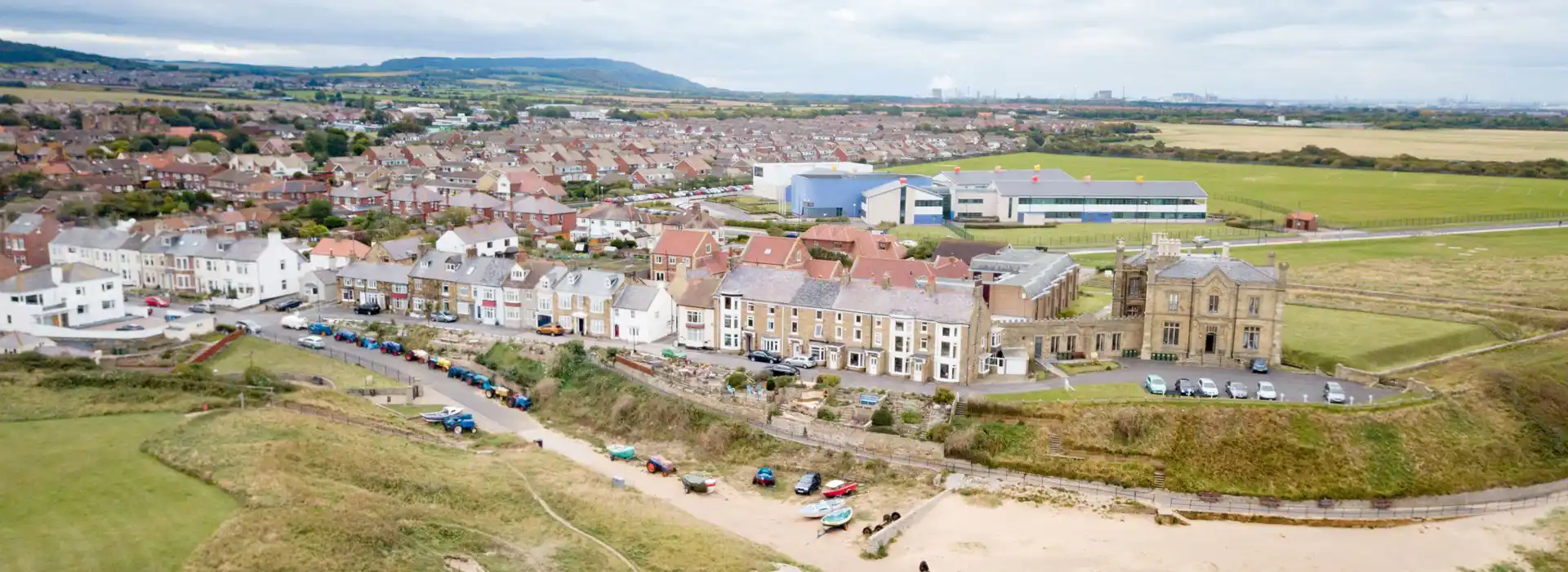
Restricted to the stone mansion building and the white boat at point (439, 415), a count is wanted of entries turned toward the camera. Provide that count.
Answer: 1

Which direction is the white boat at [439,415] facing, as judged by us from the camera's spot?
facing to the left of the viewer

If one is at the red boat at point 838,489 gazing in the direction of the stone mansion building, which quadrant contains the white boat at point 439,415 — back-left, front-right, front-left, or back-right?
back-left

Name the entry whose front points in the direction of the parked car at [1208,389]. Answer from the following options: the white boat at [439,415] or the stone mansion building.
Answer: the stone mansion building

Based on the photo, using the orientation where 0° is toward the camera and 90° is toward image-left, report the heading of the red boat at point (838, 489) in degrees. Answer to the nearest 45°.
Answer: approximately 270°

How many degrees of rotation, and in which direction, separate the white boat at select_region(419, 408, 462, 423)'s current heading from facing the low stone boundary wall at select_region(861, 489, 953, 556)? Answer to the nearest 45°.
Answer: approximately 135° to its left

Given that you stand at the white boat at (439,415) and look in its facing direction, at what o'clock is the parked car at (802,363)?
The parked car is roughly at 6 o'clock from the white boat.

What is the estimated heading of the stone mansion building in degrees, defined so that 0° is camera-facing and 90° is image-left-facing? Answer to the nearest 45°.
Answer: approximately 0°

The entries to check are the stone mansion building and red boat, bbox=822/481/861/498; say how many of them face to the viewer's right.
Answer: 1

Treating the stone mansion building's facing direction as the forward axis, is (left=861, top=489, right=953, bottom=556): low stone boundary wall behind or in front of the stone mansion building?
in front

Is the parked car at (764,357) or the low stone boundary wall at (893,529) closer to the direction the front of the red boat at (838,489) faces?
the low stone boundary wall
